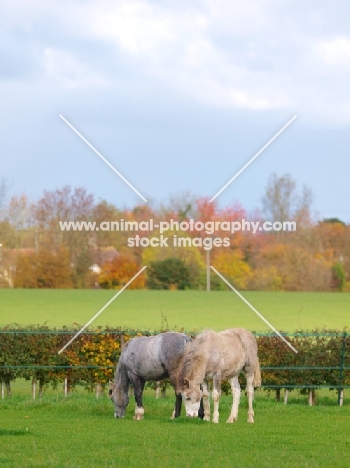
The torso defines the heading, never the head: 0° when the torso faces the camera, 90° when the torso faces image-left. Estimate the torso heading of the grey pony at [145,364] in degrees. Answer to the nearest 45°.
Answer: approximately 90°

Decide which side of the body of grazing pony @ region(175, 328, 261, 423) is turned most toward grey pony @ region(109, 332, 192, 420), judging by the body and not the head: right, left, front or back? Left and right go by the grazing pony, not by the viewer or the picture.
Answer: right

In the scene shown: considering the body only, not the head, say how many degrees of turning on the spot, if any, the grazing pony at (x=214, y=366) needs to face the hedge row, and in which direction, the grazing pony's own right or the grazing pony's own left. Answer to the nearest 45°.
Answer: approximately 90° to the grazing pony's own right

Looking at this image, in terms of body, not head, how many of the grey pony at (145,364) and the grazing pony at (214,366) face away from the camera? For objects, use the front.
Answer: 0

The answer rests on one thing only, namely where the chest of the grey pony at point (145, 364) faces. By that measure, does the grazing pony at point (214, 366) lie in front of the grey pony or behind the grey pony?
behind

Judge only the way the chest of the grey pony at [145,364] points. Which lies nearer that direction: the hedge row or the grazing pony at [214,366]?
the hedge row

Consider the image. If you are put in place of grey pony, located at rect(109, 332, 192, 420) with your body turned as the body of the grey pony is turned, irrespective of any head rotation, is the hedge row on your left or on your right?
on your right

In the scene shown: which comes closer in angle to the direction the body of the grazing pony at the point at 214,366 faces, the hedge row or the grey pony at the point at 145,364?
the grey pony

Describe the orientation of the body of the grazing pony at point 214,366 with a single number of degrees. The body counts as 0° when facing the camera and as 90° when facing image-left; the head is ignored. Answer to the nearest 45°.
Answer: approximately 45°
